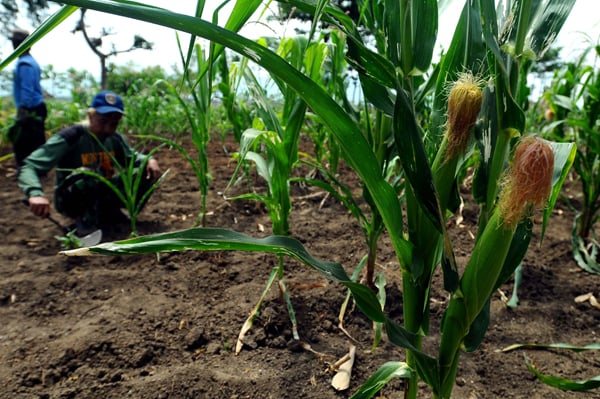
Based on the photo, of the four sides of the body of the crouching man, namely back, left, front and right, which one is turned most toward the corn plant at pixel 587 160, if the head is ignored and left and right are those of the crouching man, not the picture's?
left

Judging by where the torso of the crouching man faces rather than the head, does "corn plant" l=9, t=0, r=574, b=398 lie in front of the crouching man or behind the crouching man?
in front
